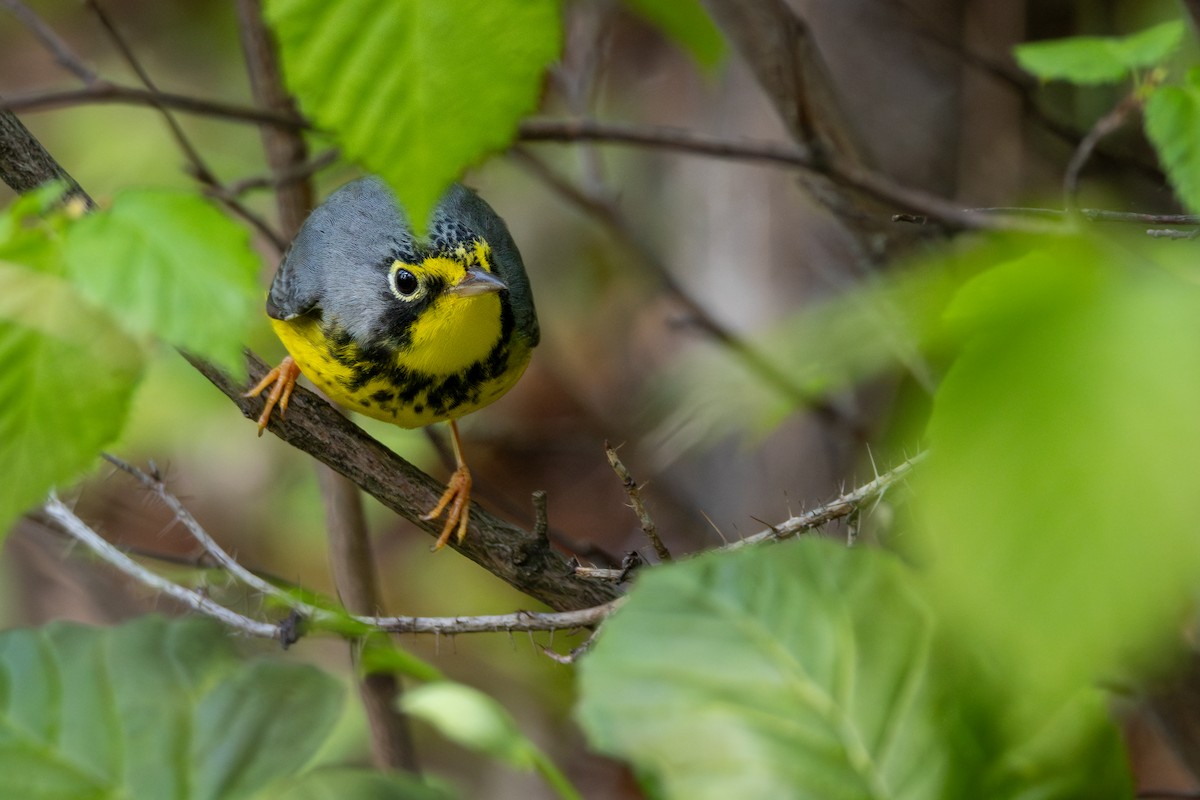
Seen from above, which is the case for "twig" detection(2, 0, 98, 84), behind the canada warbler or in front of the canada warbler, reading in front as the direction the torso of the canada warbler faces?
behind

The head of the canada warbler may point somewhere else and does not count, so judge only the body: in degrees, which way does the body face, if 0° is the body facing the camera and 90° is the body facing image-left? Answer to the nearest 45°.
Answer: approximately 315°

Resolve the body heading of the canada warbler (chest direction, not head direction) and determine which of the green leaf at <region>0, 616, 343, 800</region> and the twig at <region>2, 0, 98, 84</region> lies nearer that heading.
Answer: the green leaf

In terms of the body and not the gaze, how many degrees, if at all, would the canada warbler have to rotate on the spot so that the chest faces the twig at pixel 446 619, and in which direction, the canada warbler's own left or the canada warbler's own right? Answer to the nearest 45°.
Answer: approximately 45° to the canada warbler's own right

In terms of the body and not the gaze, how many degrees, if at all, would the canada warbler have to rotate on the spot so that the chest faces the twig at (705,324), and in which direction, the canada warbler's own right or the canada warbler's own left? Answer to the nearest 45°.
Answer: approximately 90° to the canada warbler's own left

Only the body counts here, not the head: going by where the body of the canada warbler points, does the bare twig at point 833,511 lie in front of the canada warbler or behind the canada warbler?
in front
